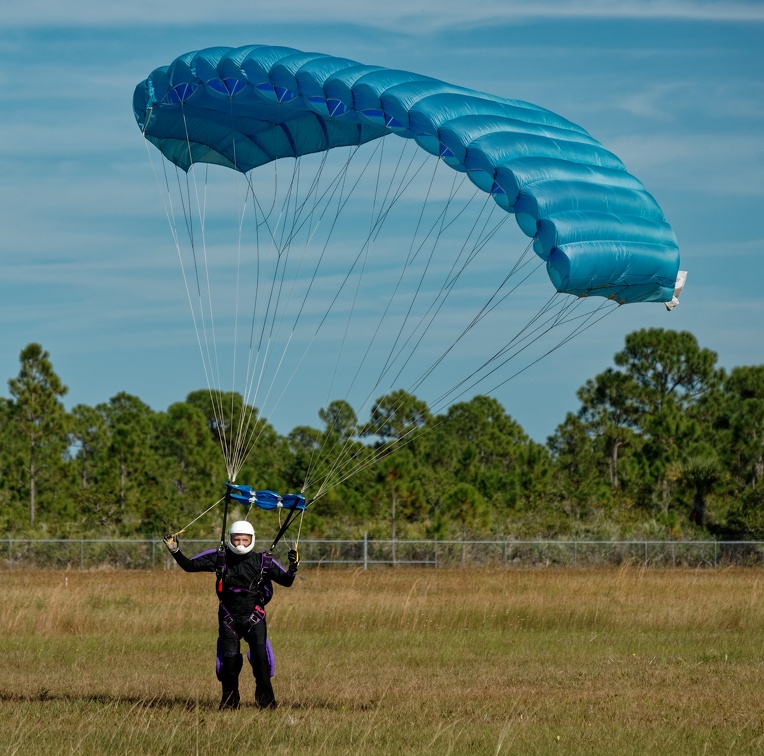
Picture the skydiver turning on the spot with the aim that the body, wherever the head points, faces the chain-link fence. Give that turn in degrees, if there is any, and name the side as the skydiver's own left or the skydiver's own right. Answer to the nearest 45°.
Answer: approximately 180°

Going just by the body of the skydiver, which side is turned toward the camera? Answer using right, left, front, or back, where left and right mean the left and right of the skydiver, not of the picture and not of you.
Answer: front
